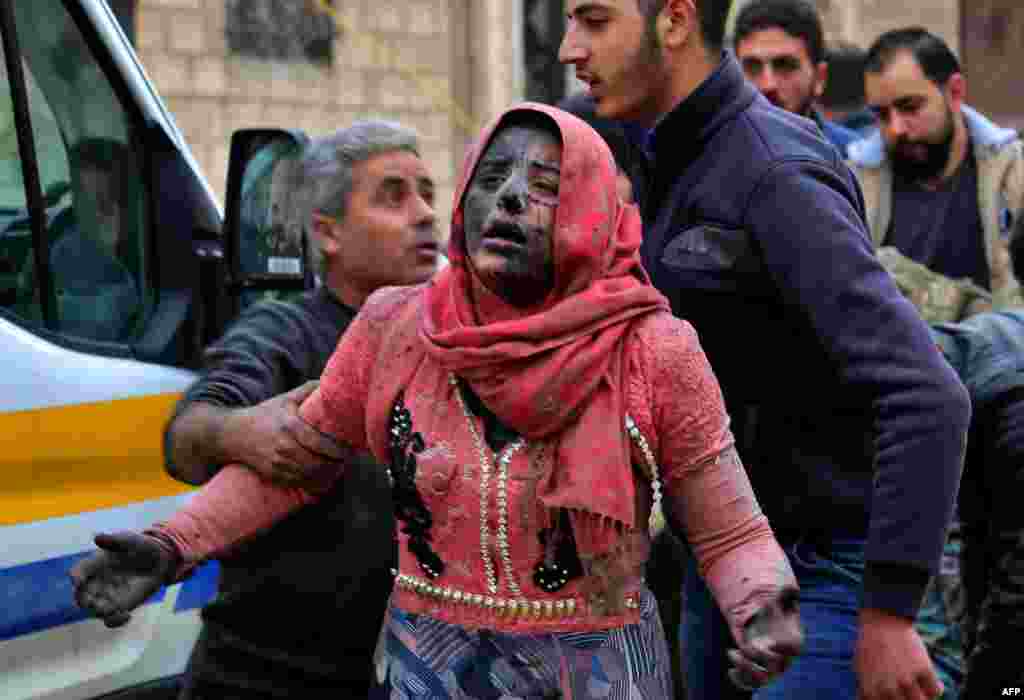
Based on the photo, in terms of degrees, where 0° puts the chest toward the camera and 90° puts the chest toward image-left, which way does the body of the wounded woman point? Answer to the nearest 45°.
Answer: approximately 0°

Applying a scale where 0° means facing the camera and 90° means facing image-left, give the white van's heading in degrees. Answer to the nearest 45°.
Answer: approximately 225°

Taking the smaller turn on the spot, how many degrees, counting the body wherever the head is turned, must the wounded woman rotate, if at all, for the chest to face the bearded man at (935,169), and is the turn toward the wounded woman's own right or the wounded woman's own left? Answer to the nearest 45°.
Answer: approximately 135° to the wounded woman's own left

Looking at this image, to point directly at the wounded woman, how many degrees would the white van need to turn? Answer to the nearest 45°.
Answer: approximately 90° to its right

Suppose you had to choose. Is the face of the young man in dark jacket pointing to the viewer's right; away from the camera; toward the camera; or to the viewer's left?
to the viewer's left

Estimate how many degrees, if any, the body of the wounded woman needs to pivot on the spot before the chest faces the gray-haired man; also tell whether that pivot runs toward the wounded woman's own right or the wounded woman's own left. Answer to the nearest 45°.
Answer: approximately 135° to the wounded woman's own right

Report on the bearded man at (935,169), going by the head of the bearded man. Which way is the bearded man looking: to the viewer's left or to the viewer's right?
to the viewer's left

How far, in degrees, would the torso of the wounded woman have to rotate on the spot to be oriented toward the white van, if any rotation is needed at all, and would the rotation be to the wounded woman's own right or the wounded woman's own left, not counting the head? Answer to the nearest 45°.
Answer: approximately 135° to the wounded woman's own right

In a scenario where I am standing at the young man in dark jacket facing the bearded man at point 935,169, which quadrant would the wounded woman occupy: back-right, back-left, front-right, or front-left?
back-left

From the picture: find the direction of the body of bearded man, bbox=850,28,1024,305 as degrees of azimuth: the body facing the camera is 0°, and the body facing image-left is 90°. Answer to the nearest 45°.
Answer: approximately 45°
